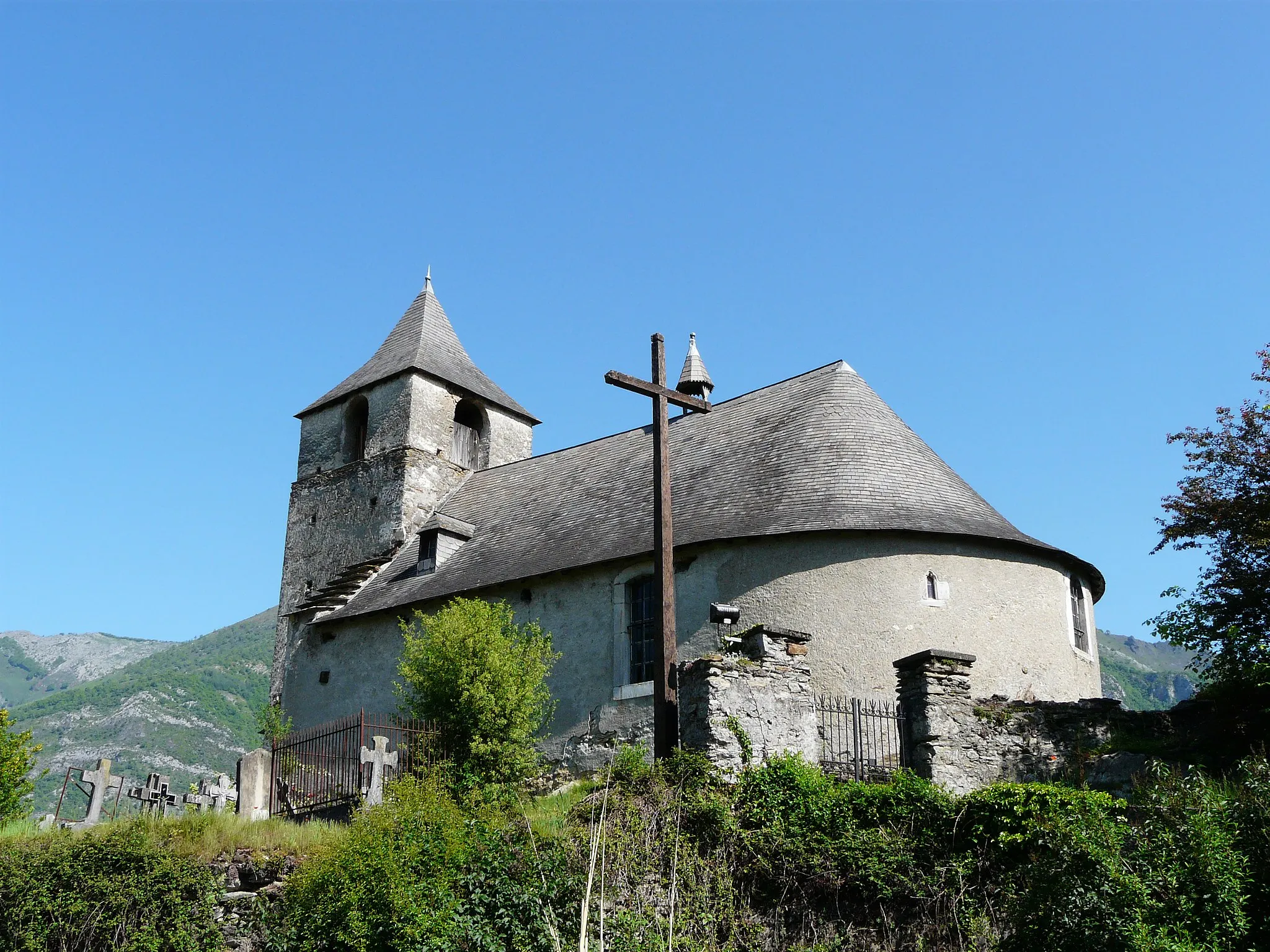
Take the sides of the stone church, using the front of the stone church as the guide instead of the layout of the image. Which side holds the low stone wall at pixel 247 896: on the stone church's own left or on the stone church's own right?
on the stone church's own left

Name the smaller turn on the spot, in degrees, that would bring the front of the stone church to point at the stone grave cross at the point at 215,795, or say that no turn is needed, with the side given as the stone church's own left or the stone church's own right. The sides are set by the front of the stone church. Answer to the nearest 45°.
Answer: approximately 45° to the stone church's own left

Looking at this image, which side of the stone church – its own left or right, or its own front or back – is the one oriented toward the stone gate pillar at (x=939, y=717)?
back

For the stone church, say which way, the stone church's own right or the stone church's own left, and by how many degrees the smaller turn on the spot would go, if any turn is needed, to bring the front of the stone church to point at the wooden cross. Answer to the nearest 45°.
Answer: approximately 135° to the stone church's own left

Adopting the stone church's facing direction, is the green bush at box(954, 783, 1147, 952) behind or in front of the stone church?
behind

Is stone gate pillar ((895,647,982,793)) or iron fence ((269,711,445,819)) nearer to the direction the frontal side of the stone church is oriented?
the iron fence

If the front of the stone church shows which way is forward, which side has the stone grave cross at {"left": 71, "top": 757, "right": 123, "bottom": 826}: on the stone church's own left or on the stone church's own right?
on the stone church's own left

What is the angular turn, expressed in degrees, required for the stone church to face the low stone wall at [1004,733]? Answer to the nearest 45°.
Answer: approximately 180°

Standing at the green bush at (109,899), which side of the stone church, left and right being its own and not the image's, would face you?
left

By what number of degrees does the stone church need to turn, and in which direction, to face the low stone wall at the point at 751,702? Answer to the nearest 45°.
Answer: approximately 135° to its left

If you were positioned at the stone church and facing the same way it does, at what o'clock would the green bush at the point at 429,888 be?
The green bush is roughly at 8 o'clock from the stone church.

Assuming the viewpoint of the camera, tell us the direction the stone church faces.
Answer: facing away from the viewer and to the left of the viewer
